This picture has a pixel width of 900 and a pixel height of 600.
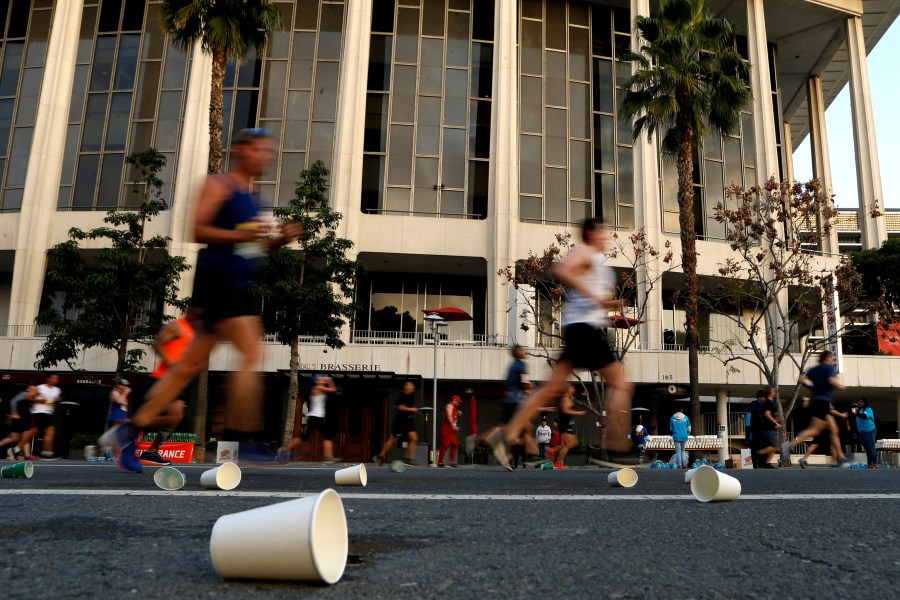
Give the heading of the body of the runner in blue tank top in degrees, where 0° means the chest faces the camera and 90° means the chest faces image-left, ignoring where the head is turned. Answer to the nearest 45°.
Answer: approximately 270°

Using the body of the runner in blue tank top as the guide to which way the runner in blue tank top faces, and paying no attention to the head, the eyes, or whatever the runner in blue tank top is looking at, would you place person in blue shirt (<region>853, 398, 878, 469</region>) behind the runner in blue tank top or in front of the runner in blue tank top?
in front

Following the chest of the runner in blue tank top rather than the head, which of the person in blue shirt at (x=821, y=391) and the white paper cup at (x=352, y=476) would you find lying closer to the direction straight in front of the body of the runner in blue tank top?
the person in blue shirt

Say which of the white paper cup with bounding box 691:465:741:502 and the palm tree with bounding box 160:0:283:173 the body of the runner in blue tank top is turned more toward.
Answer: the white paper cup

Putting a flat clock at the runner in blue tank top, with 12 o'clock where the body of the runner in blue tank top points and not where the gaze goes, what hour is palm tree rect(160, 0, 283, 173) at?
The palm tree is roughly at 9 o'clock from the runner in blue tank top.

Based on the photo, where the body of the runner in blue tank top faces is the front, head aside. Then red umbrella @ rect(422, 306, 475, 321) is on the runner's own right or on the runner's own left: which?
on the runner's own left

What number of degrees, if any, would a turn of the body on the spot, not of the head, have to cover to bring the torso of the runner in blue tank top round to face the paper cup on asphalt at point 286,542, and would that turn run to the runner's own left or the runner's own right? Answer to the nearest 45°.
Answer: approximately 90° to the runner's own right

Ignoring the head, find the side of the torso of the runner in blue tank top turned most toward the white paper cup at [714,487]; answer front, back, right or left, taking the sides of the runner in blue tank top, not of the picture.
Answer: front

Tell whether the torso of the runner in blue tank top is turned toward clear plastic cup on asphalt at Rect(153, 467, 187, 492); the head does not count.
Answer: no

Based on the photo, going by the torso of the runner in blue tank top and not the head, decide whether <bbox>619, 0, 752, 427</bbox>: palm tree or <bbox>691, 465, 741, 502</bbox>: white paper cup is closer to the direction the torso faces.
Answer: the white paper cup

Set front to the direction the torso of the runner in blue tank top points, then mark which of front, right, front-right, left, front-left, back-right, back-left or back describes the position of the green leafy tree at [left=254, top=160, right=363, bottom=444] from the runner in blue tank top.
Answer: left
